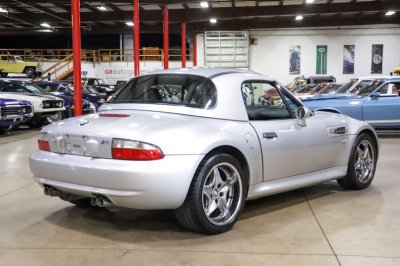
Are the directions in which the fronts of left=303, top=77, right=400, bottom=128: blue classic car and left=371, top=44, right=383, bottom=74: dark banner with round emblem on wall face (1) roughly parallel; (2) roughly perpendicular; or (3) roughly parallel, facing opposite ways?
roughly perpendicular

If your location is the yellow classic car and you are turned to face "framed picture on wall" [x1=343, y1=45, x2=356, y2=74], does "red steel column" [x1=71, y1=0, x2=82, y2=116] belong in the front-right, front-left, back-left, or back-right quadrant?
front-right

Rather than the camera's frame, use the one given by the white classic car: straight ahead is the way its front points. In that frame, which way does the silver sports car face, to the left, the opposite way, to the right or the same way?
to the left

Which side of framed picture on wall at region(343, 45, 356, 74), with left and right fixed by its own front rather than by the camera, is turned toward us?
front

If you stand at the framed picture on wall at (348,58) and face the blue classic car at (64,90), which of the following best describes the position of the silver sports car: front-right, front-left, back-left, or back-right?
front-left

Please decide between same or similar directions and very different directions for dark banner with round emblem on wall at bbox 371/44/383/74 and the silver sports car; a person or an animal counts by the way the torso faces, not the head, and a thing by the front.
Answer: very different directions

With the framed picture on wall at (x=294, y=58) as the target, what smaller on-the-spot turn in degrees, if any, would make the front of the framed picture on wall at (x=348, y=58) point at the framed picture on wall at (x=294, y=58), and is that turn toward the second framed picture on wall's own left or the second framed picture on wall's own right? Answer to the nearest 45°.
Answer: approximately 90° to the second framed picture on wall's own right

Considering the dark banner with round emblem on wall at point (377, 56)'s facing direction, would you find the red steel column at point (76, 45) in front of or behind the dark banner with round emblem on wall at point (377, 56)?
in front

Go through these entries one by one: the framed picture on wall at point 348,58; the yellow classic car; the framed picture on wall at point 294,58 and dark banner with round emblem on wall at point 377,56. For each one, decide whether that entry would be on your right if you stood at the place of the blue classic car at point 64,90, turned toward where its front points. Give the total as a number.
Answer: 0

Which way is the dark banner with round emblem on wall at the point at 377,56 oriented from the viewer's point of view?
toward the camera

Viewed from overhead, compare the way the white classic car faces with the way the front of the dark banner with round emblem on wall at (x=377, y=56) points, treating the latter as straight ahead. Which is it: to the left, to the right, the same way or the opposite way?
to the left

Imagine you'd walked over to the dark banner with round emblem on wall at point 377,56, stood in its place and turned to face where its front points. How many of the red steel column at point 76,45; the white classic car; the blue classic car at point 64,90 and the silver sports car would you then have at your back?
0

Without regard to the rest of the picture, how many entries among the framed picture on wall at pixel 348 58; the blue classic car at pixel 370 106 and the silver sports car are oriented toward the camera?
1

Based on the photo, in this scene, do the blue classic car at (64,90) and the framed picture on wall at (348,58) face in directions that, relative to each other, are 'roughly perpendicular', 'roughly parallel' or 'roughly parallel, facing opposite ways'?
roughly perpendicular

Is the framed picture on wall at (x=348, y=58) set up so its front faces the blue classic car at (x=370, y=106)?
yes

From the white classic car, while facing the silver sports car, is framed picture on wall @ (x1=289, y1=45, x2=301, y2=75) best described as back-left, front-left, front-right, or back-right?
back-left

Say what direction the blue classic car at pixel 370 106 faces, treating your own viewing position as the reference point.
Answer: facing to the left of the viewer

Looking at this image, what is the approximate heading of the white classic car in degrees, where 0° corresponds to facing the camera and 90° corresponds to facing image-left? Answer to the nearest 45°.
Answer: approximately 315°
